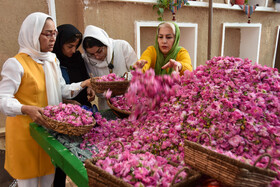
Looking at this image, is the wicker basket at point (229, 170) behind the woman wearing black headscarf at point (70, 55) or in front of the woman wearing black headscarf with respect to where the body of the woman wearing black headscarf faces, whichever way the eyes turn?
in front

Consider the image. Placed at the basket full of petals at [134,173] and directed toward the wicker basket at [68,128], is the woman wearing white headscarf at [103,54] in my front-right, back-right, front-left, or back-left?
front-right

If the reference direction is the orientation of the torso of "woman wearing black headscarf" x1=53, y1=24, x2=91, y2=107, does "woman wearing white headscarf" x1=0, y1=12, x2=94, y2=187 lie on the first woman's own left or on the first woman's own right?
on the first woman's own right

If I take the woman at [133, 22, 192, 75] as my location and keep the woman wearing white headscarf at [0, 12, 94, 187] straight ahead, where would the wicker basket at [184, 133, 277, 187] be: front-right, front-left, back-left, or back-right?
front-left

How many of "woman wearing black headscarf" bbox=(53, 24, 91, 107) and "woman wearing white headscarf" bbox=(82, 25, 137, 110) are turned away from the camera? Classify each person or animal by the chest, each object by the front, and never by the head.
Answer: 0

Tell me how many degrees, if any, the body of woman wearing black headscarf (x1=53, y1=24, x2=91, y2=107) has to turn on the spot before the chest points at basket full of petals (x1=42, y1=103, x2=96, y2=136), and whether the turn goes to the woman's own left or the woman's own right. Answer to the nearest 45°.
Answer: approximately 45° to the woman's own right

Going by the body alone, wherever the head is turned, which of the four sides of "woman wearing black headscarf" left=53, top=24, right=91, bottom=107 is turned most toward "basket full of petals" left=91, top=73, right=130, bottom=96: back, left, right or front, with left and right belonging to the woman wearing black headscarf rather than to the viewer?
front

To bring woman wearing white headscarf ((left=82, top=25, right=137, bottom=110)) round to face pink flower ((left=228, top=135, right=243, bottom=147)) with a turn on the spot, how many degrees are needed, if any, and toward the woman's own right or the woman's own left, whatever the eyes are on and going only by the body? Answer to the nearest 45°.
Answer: approximately 45° to the woman's own left

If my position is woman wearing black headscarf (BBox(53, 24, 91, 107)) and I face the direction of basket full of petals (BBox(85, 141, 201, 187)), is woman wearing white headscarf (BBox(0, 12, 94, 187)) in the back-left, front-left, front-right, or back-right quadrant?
front-right

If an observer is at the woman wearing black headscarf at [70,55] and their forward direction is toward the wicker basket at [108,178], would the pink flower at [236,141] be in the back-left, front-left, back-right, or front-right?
front-left

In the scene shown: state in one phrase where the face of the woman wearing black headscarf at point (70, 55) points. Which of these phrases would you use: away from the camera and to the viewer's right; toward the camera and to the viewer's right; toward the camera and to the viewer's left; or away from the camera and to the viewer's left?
toward the camera and to the viewer's right

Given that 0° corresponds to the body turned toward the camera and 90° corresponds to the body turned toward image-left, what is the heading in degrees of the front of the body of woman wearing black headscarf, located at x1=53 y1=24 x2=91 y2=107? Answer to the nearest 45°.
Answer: approximately 315°

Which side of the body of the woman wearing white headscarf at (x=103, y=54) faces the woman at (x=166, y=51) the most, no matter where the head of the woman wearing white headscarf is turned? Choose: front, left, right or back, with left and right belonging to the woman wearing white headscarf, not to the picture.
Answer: left

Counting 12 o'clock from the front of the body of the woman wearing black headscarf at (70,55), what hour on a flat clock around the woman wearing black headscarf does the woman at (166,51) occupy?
The woman is roughly at 11 o'clock from the woman wearing black headscarf.

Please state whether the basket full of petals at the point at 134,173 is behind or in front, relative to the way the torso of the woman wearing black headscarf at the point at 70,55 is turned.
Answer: in front

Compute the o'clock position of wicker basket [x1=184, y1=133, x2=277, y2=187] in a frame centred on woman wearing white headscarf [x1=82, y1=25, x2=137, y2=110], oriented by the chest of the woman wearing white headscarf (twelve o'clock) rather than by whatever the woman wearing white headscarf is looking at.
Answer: The wicker basket is roughly at 10 o'clock from the woman wearing white headscarf.

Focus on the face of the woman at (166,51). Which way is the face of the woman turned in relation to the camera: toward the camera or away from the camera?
toward the camera
